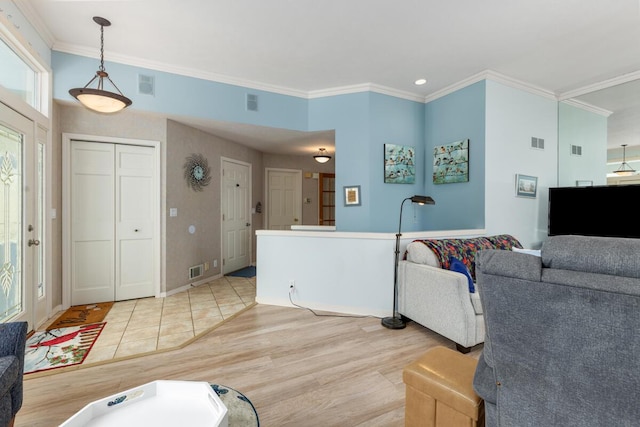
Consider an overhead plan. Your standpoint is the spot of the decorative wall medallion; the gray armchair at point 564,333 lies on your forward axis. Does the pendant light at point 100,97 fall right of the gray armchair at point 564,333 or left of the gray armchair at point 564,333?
right

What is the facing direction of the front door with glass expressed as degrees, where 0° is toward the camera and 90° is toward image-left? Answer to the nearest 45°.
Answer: approximately 315°

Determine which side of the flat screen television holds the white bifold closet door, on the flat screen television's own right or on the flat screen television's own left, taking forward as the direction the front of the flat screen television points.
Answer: on the flat screen television's own right

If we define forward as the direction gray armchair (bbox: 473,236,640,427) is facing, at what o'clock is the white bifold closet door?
The white bifold closet door is roughly at 9 o'clock from the gray armchair.

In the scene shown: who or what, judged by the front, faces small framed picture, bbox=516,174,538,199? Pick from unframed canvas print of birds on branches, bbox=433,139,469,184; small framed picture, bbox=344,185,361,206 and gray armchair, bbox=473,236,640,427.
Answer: the gray armchair

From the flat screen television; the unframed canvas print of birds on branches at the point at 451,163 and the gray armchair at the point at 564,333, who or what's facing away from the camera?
the gray armchair

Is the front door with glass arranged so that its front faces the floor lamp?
yes

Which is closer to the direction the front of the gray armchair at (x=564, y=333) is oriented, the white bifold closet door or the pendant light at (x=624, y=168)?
the pendant light

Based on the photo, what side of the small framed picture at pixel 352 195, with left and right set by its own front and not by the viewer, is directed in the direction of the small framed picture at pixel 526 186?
left

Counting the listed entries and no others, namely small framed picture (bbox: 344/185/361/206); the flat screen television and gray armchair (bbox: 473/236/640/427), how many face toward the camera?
2

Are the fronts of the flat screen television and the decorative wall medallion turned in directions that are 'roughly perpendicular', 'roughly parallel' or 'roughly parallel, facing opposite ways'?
roughly perpendicular

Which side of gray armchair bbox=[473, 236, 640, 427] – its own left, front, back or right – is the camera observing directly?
back
